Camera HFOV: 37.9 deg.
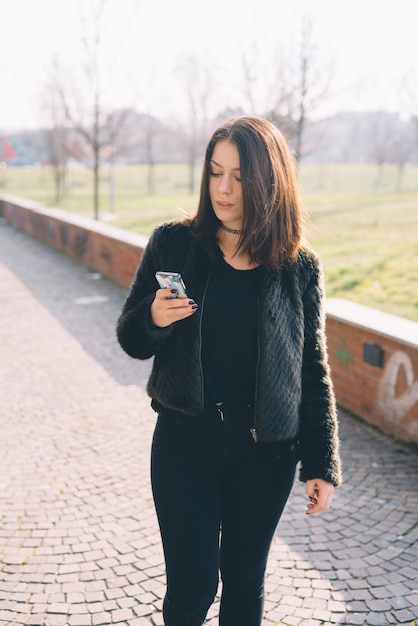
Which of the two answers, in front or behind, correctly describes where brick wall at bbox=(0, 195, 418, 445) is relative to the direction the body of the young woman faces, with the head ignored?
behind

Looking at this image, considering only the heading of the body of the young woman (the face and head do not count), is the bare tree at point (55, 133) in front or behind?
behind

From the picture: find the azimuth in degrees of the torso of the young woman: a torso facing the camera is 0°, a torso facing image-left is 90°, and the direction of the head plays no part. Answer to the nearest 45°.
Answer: approximately 0°
